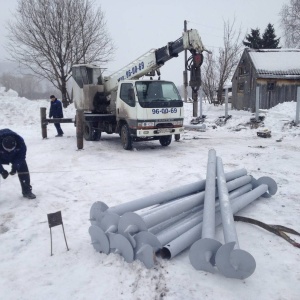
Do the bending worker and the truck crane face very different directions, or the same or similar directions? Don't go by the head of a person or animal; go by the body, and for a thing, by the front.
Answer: same or similar directions

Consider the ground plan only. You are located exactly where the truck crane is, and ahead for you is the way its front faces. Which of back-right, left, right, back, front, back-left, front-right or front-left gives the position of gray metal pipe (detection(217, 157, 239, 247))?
front-right

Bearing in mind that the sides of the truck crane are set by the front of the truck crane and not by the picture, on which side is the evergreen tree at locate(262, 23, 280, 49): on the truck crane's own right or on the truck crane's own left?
on the truck crane's own left

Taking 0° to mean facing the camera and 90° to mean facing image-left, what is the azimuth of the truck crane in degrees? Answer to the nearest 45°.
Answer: approximately 315°

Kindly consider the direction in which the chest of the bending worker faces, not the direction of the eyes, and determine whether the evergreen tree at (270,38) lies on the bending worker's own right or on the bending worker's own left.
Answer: on the bending worker's own left

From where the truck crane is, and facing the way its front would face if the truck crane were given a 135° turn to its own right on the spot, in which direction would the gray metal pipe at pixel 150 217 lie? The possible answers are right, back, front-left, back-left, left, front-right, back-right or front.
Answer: left

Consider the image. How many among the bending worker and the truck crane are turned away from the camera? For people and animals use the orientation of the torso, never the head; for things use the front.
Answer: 0

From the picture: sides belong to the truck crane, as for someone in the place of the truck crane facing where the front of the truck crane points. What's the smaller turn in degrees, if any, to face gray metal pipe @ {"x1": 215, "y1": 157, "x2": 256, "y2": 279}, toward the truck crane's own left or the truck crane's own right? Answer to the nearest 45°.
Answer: approximately 45° to the truck crane's own right

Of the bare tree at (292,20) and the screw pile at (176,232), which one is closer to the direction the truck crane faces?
the screw pile

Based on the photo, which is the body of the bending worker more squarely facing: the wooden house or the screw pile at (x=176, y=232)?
the screw pile

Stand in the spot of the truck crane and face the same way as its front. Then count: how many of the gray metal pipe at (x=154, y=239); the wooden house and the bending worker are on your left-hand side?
1

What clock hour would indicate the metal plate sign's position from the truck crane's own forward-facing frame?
The metal plate sign is roughly at 2 o'clock from the truck crane.
